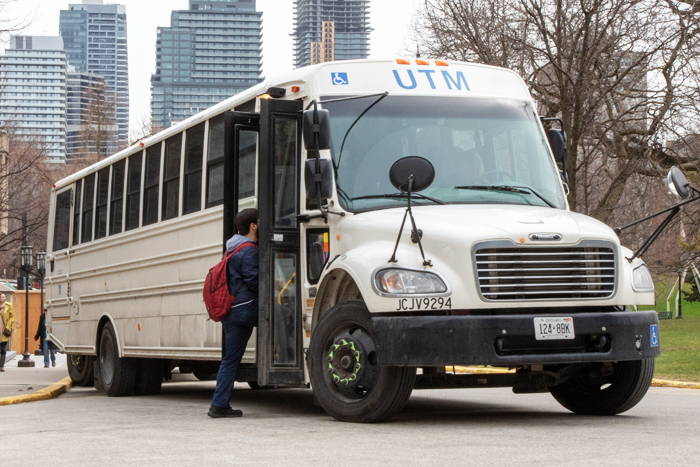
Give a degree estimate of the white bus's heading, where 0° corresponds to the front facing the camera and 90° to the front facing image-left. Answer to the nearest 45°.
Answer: approximately 315°

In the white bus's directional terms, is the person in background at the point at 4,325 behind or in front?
behind
